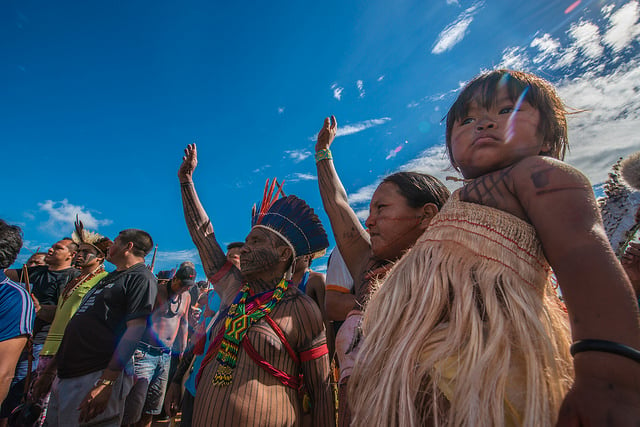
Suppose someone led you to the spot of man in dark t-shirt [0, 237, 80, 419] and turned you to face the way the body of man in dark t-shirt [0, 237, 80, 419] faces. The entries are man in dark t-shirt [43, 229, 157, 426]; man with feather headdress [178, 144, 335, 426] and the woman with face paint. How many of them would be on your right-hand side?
0

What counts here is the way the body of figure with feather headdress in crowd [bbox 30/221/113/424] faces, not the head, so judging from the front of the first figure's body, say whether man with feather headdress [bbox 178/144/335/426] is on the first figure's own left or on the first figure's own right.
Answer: on the first figure's own left

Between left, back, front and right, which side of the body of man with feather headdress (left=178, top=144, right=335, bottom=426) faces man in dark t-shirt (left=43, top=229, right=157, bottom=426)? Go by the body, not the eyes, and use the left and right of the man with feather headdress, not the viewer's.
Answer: right

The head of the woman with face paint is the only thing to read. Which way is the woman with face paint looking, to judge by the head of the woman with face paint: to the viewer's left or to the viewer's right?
to the viewer's left

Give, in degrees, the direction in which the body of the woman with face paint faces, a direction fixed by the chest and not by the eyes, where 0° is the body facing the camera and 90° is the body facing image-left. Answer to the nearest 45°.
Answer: approximately 90°

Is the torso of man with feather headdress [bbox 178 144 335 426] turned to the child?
no

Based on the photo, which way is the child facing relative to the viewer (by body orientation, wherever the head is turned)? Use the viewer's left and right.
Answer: facing the viewer and to the left of the viewer

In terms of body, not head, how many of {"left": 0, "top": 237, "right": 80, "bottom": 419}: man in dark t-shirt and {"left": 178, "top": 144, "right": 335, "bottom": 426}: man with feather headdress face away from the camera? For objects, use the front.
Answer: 0

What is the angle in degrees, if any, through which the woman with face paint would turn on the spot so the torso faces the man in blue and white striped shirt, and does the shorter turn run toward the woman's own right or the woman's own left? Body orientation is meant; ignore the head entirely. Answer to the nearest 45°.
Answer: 0° — they already face them

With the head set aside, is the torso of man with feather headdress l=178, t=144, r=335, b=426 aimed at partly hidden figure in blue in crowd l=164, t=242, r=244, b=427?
no

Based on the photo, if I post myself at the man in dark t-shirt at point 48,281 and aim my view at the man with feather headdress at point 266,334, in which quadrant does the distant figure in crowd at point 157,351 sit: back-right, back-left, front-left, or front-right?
front-left
